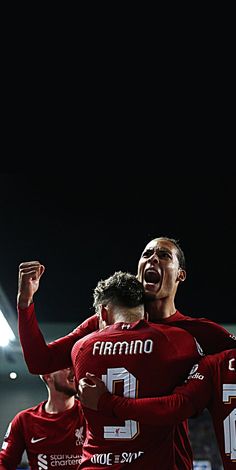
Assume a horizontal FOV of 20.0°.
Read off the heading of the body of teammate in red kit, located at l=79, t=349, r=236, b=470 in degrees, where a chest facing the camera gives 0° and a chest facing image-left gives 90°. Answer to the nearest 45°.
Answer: approximately 180°

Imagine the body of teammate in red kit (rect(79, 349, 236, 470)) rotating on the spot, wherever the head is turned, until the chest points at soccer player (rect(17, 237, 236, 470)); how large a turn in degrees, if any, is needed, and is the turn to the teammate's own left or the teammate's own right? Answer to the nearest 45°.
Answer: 0° — they already face them

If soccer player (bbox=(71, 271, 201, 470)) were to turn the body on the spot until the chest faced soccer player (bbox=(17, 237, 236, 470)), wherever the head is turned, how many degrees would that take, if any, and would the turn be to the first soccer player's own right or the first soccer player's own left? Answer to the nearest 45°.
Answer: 0° — they already face them

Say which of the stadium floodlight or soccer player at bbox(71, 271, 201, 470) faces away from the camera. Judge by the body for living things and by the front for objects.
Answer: the soccer player

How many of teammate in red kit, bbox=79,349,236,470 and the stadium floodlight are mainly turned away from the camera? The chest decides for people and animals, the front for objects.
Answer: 1

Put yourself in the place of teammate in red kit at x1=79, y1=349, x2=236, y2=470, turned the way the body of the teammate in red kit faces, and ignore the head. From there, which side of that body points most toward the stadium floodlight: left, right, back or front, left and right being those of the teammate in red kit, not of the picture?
front

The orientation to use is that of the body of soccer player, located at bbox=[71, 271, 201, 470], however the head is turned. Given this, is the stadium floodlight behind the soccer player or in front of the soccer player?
in front

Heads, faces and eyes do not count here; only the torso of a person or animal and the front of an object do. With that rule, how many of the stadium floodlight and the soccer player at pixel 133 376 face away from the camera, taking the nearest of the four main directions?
1

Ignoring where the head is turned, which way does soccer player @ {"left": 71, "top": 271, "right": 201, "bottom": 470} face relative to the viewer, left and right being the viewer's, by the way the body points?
facing away from the viewer
